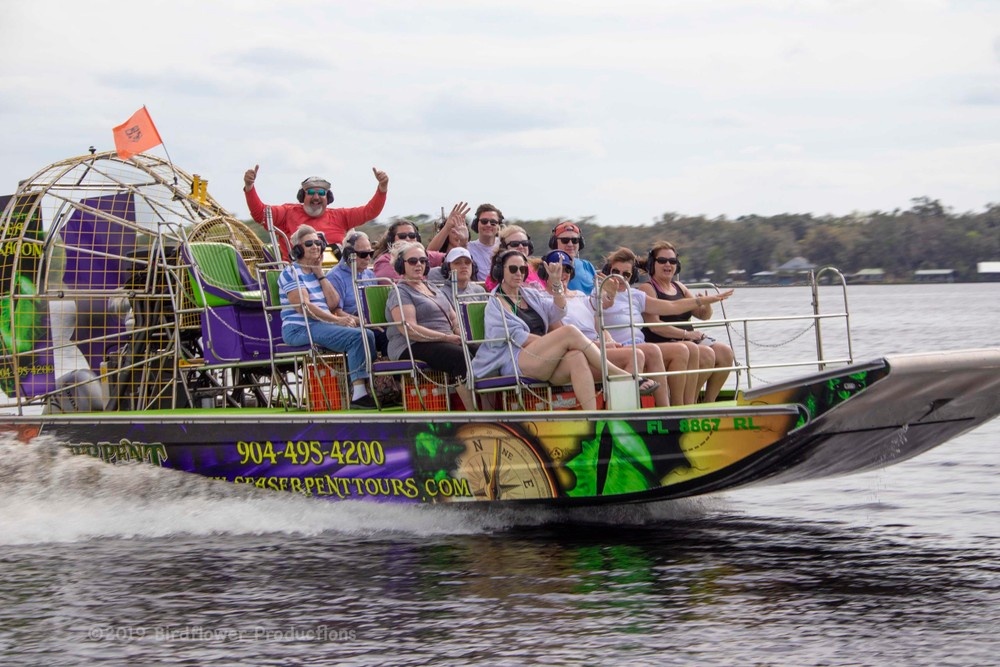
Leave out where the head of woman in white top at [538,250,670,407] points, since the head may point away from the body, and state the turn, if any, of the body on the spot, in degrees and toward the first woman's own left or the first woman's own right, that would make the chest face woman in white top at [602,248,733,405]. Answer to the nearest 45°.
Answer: approximately 90° to the first woman's own left

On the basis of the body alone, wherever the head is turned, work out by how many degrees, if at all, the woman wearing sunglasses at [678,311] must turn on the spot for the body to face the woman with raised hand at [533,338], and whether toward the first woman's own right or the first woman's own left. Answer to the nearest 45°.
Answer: approximately 90° to the first woman's own right

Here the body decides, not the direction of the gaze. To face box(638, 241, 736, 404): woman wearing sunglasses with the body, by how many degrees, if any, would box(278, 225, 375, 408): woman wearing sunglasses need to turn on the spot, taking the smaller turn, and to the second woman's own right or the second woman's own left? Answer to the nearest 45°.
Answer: approximately 45° to the second woman's own left

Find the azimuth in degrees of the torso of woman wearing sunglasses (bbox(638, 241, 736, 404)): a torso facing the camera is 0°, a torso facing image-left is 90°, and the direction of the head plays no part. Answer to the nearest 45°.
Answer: approximately 315°

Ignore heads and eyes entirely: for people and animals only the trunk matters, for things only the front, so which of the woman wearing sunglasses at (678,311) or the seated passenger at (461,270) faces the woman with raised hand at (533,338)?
the seated passenger

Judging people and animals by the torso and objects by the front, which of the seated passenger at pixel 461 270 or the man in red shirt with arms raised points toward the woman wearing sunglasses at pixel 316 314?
the man in red shirt with arms raised

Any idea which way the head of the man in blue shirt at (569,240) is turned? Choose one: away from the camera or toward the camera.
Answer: toward the camera

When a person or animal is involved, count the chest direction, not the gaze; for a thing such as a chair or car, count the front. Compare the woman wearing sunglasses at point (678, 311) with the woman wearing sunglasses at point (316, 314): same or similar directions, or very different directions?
same or similar directions

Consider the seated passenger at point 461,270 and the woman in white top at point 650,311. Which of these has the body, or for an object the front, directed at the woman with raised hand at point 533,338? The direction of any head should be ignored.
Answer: the seated passenger

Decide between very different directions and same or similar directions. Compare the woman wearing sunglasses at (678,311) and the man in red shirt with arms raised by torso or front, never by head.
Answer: same or similar directions

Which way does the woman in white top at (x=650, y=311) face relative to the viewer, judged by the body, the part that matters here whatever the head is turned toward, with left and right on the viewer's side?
facing the viewer and to the right of the viewer

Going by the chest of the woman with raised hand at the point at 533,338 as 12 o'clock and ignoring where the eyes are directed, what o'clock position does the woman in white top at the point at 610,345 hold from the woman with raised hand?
The woman in white top is roughly at 10 o'clock from the woman with raised hand.

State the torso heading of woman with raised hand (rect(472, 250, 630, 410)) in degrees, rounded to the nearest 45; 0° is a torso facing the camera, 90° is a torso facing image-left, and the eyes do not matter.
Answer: approximately 315°

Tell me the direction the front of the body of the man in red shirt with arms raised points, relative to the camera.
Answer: toward the camera

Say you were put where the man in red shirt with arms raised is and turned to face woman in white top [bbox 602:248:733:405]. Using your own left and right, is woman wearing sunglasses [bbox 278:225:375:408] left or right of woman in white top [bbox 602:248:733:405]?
right

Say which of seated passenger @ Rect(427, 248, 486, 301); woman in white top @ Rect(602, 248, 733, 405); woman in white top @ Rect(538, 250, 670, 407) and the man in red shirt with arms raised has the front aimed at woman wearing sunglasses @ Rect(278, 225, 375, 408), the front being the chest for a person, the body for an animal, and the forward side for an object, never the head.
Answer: the man in red shirt with arms raised

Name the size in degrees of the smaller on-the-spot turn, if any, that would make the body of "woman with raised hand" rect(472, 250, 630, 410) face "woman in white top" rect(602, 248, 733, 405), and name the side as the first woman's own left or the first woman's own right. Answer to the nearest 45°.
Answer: approximately 90° to the first woman's own left

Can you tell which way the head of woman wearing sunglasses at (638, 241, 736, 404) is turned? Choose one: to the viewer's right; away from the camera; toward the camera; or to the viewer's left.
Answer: toward the camera
